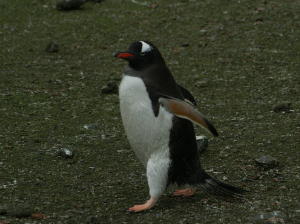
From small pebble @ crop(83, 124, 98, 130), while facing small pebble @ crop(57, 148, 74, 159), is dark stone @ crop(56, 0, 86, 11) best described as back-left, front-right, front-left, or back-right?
back-right

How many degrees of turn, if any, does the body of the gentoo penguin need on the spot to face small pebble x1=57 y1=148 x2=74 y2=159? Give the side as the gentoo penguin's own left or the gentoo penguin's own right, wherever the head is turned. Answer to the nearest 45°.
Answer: approximately 45° to the gentoo penguin's own right

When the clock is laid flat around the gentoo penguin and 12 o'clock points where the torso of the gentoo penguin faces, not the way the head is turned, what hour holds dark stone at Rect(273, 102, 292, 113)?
The dark stone is roughly at 4 o'clock from the gentoo penguin.

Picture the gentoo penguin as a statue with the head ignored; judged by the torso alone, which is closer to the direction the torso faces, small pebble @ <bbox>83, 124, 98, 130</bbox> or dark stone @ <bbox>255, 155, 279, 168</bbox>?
the small pebble

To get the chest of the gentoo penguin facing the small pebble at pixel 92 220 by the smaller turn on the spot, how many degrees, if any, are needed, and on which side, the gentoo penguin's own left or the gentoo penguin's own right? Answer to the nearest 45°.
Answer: approximately 45° to the gentoo penguin's own left

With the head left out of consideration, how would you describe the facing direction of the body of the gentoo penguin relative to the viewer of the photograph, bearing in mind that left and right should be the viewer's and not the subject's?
facing to the left of the viewer

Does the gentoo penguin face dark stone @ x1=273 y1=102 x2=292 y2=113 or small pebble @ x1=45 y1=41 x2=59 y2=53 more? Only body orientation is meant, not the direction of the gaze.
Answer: the small pebble

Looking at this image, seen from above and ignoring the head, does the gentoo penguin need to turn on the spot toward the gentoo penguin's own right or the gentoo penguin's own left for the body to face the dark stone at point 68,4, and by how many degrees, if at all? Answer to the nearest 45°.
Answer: approximately 90° to the gentoo penguin's own right

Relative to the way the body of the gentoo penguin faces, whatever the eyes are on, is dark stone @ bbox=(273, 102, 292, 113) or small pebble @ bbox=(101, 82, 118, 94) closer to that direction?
the small pebble
